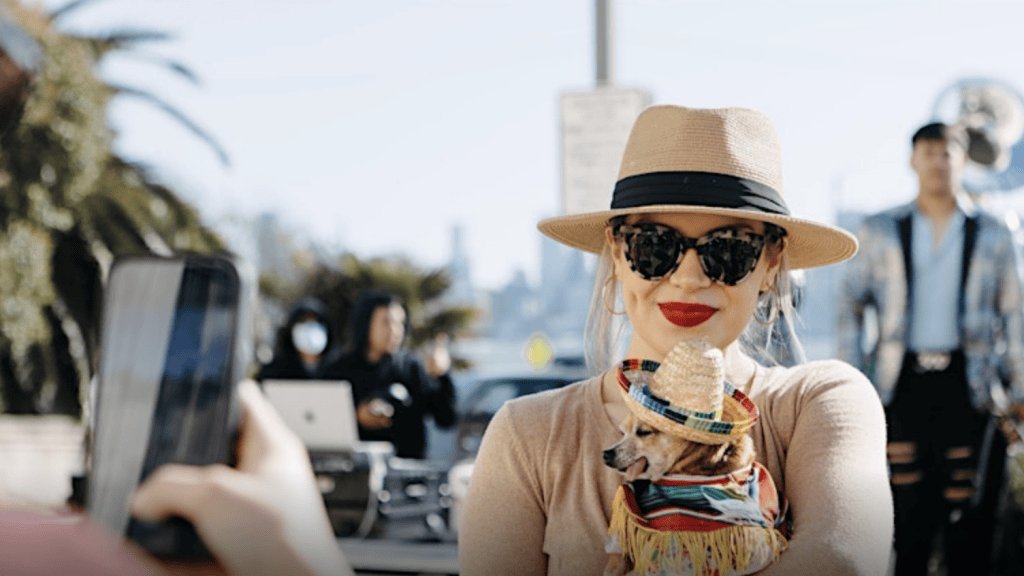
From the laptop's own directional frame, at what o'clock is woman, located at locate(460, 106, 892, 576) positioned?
The woman is roughly at 6 o'clock from the laptop.

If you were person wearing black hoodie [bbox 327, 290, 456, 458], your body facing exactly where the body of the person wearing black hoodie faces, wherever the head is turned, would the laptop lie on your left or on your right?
on your right

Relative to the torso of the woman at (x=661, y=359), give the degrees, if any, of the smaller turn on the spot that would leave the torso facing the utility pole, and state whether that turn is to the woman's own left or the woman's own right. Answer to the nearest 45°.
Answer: approximately 180°

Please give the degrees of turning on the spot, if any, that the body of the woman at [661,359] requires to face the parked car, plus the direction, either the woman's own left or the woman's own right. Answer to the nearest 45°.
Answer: approximately 180°

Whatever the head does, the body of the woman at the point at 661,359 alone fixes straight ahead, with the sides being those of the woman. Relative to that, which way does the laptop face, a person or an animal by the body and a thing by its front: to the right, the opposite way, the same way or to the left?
the opposite way

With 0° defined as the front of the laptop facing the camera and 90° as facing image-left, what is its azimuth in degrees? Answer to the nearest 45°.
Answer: approximately 180°
